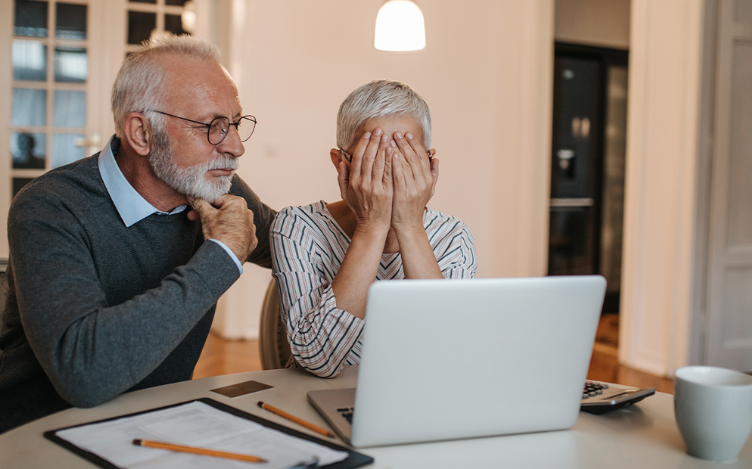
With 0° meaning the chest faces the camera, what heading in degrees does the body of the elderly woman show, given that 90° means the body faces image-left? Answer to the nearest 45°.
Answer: approximately 0°

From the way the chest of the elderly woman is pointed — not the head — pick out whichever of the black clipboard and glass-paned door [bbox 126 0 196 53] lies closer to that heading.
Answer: the black clipboard

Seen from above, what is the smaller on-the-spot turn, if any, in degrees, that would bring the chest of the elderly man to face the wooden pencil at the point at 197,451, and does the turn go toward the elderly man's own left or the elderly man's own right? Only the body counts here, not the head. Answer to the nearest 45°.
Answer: approximately 45° to the elderly man's own right

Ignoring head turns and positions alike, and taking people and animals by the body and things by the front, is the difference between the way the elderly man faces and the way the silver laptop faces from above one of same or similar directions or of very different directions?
very different directions

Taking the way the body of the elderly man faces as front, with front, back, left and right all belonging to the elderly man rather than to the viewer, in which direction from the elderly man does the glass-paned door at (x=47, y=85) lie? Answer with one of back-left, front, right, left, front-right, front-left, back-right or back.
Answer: back-left

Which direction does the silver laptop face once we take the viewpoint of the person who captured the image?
facing away from the viewer and to the left of the viewer

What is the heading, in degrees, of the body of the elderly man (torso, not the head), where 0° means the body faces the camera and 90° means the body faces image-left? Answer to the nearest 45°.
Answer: approximately 315°

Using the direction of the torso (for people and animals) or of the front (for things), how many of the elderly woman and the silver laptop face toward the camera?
1

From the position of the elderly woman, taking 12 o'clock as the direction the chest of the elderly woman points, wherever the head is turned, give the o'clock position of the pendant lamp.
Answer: The pendant lamp is roughly at 6 o'clock from the elderly woman.
